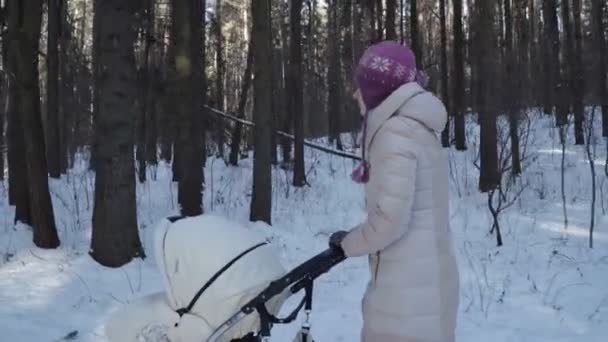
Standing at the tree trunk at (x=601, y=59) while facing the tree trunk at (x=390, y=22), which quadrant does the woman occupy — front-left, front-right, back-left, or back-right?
front-left

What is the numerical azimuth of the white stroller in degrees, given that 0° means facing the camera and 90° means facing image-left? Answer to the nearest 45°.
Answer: approximately 90°

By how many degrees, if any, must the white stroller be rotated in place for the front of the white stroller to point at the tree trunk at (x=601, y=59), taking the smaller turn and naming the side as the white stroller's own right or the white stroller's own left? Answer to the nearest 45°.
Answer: approximately 135° to the white stroller's own right

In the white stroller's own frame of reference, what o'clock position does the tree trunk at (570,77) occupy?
The tree trunk is roughly at 4 o'clock from the white stroller.

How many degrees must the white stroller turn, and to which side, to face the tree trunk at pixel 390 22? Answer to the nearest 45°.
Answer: approximately 90° to its right

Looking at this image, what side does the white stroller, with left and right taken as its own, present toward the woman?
back

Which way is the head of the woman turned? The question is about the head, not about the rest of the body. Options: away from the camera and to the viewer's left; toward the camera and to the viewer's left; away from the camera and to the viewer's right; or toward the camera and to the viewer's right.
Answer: away from the camera and to the viewer's left
